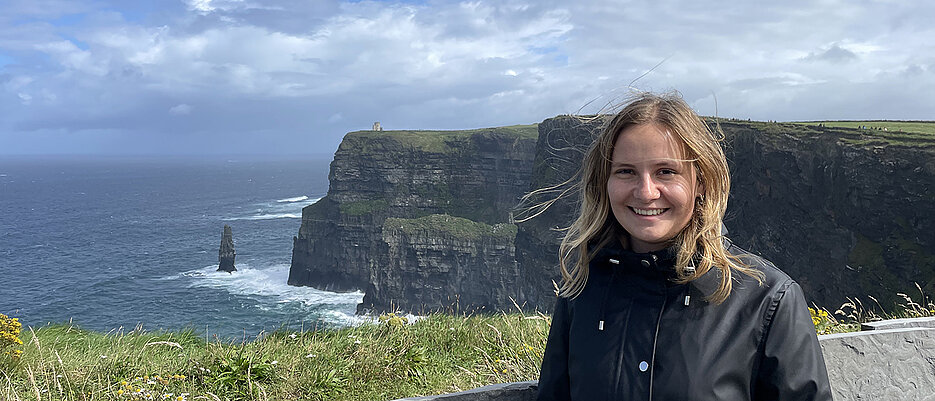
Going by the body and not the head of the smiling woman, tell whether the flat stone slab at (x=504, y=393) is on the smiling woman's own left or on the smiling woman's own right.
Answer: on the smiling woman's own right

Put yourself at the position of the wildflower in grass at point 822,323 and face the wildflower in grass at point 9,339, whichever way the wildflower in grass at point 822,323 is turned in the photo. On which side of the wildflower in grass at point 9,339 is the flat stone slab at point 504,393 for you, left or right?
left

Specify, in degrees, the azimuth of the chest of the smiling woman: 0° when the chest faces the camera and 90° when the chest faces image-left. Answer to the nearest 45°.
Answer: approximately 45°

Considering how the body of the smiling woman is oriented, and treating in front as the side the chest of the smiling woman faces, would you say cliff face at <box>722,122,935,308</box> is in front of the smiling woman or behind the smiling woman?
behind

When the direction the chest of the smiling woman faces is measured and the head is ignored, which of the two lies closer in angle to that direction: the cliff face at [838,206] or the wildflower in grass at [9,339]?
the wildflower in grass

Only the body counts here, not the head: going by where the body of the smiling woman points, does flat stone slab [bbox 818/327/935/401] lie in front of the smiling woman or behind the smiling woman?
behind

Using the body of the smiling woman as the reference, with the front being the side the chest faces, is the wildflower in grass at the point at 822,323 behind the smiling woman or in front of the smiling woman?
behind

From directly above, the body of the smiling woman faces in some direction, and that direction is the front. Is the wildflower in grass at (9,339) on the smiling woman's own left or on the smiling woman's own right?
on the smiling woman's own right
